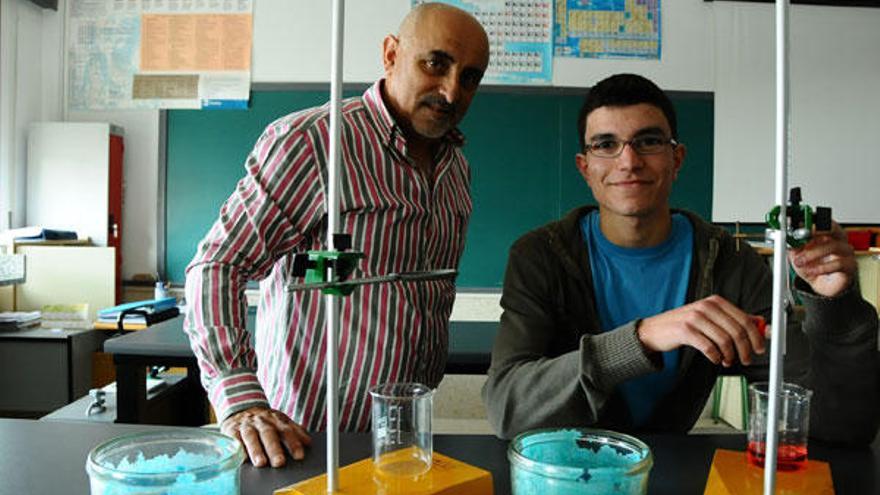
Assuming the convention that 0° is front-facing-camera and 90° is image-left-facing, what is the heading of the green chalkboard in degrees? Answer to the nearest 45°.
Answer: approximately 0°

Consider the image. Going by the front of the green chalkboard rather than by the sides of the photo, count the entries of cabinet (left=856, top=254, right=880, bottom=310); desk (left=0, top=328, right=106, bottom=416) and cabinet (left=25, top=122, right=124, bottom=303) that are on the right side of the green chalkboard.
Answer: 2

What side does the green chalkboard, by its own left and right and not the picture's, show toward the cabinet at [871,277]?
left

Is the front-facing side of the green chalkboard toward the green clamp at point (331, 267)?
yes

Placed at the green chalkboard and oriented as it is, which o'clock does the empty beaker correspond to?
The empty beaker is roughly at 12 o'clock from the green chalkboard.

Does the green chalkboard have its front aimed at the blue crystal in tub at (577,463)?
yes

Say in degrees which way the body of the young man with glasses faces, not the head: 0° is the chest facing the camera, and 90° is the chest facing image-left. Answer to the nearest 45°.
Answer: approximately 0°

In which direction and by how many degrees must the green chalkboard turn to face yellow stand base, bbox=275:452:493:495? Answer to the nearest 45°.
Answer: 0° — it already faces it

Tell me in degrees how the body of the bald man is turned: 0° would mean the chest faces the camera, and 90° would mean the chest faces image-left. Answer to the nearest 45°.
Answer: approximately 315°
